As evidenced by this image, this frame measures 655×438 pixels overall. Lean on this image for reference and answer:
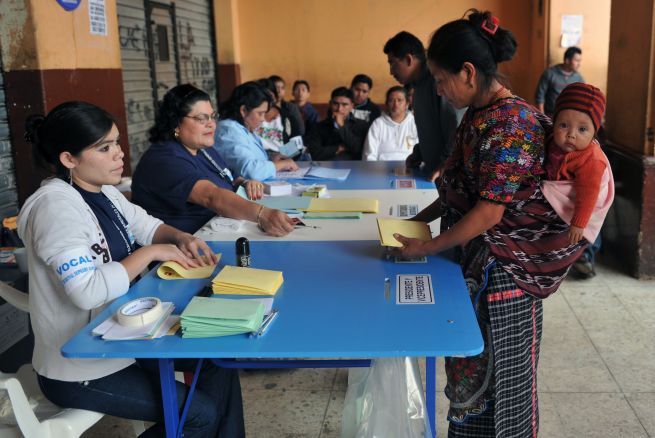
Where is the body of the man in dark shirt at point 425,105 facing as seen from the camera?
to the viewer's left

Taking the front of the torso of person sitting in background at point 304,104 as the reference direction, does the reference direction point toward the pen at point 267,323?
yes

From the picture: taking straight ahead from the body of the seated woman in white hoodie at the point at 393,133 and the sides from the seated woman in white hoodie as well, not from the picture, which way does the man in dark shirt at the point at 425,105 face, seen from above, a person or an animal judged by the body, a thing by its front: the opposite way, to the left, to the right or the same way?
to the right

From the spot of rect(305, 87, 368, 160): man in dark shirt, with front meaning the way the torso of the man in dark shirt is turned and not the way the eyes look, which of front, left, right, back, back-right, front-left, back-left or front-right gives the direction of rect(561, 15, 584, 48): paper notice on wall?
back-left

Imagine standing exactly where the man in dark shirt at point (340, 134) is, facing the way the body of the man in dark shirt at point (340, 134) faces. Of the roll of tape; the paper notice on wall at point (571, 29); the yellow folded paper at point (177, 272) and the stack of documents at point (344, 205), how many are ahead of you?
3

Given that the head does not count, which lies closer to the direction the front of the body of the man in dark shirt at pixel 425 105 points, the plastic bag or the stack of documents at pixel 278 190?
the stack of documents

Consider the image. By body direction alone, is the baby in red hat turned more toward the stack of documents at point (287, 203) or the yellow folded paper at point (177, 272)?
the yellow folded paper

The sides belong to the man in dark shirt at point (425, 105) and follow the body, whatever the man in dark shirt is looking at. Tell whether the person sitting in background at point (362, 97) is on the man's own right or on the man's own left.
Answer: on the man's own right

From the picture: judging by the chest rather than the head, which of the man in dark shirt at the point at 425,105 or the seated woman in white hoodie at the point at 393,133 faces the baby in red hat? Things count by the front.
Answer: the seated woman in white hoodie

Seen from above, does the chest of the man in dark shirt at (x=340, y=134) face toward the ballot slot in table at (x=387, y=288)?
yes
